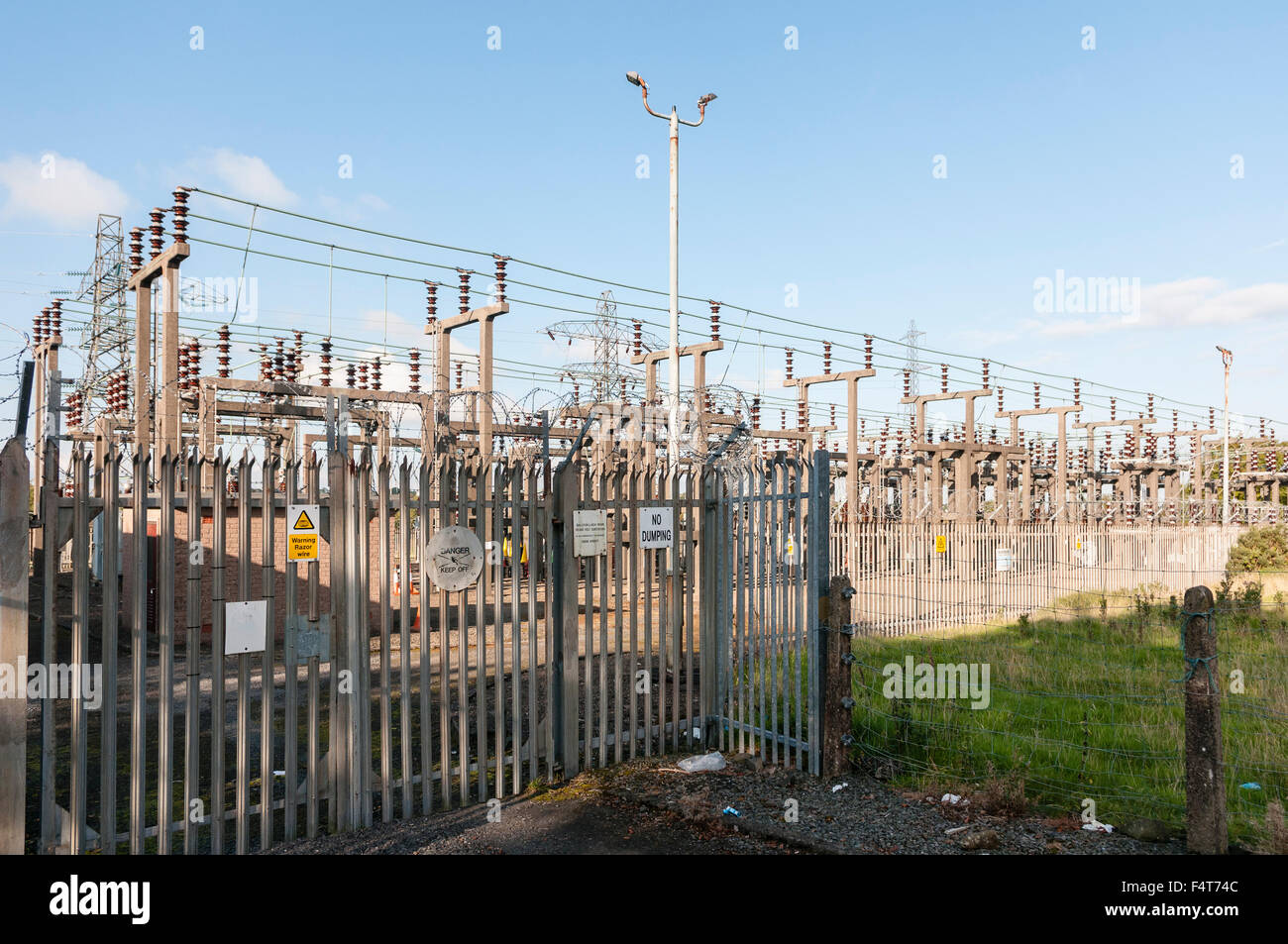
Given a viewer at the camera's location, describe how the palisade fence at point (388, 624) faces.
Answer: facing the viewer and to the right of the viewer

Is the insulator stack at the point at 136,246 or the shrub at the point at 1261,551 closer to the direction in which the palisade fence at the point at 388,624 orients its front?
the shrub

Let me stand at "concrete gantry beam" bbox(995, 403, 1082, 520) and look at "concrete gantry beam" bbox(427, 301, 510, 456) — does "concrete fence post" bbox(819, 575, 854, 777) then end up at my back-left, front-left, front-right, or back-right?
front-left

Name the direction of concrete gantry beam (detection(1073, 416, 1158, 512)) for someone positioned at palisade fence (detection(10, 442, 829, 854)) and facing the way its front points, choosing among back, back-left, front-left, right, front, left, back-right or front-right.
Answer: left

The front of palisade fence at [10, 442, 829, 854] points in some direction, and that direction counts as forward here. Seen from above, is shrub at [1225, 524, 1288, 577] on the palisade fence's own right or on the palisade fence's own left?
on the palisade fence's own left

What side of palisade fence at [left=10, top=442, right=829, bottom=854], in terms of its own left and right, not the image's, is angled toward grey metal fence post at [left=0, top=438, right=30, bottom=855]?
right

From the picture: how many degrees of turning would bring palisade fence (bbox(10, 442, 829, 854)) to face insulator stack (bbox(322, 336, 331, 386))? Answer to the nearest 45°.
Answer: approximately 135° to its left

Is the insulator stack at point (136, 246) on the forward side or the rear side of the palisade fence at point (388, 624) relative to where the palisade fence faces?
on the rear side

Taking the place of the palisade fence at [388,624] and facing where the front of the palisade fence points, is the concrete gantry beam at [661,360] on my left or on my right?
on my left
